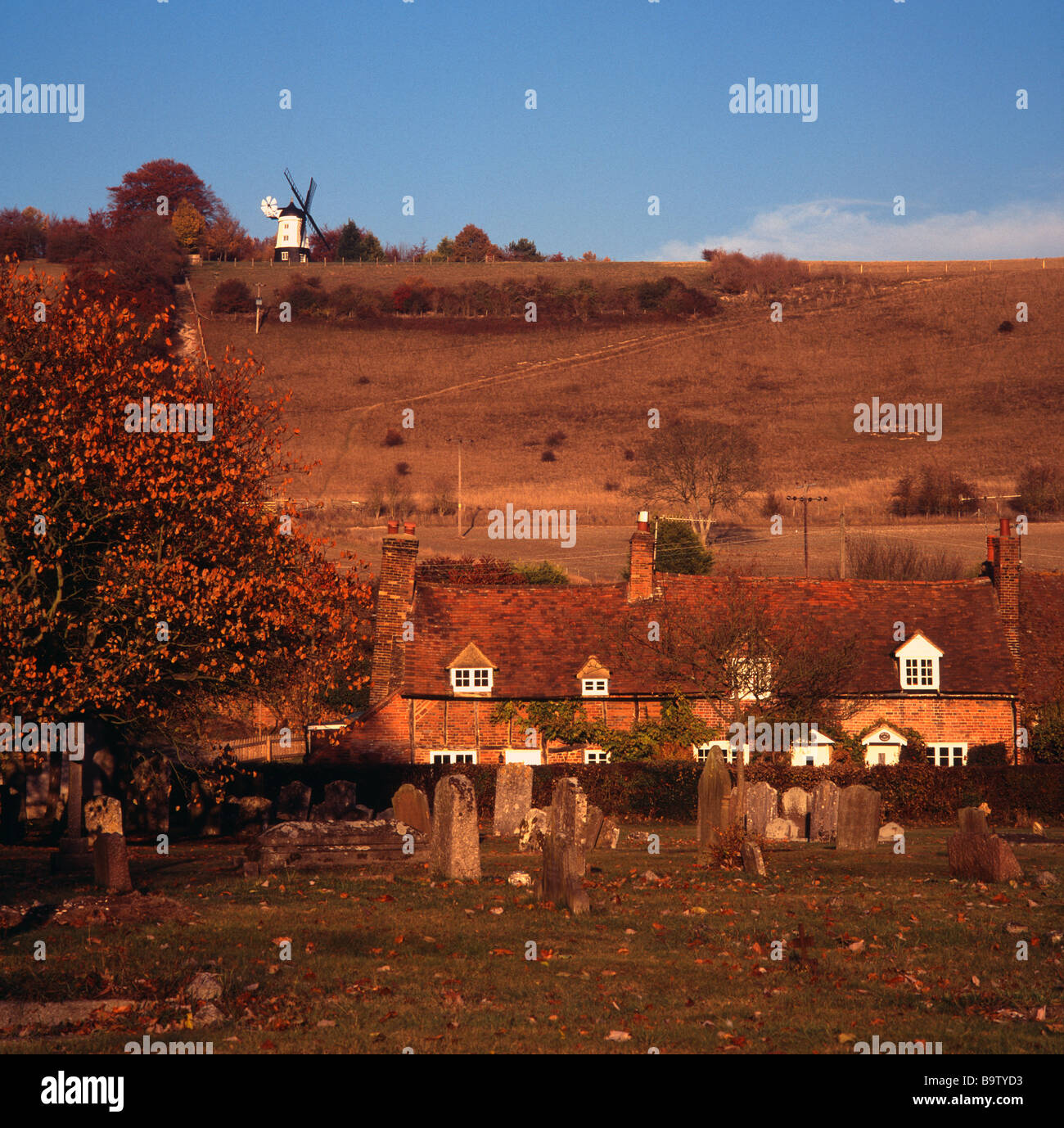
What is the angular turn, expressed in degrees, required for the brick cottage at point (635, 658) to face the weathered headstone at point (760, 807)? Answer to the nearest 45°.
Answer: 0° — it already faces it

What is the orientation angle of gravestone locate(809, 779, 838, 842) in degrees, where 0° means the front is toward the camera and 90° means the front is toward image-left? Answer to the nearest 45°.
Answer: approximately 0°

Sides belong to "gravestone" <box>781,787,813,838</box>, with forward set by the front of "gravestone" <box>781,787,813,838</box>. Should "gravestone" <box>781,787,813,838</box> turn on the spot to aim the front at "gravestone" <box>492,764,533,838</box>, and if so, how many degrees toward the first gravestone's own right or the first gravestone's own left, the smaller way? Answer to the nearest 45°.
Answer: approximately 90° to the first gravestone's own right

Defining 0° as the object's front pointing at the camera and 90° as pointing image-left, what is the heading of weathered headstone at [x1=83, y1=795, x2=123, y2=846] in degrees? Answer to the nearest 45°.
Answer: approximately 0°

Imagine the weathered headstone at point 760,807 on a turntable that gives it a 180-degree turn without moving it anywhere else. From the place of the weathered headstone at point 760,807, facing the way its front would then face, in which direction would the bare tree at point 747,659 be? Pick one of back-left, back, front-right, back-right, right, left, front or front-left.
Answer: front

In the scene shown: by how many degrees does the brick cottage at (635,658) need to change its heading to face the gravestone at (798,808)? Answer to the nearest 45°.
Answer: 0° — it already faces it

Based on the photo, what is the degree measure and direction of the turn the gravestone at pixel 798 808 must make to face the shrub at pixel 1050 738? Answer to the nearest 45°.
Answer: approximately 135° to its left

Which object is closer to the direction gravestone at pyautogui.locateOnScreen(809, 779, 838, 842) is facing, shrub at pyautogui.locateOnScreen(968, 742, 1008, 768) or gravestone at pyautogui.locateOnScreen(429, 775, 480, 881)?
the gravestone
